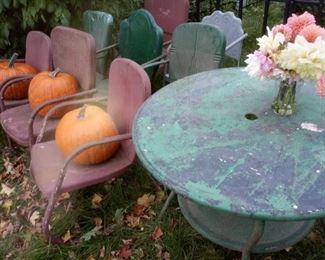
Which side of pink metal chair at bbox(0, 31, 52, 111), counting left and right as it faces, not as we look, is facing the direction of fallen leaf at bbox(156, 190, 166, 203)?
left

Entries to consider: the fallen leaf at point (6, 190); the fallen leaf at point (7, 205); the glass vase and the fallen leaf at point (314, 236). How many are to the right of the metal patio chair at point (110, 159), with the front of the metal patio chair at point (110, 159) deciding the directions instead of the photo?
2

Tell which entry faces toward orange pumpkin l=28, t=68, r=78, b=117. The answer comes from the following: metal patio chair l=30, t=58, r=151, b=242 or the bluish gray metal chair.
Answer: the bluish gray metal chair

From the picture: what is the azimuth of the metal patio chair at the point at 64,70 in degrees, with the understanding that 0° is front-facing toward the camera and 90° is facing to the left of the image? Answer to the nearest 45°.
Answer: approximately 45°

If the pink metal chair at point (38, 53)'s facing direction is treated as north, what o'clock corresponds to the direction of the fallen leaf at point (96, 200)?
The fallen leaf is roughly at 10 o'clock from the pink metal chair.

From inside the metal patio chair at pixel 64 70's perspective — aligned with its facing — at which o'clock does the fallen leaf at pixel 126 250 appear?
The fallen leaf is roughly at 10 o'clock from the metal patio chair.

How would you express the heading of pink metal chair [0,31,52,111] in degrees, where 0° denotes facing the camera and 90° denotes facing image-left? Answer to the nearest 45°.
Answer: approximately 45°

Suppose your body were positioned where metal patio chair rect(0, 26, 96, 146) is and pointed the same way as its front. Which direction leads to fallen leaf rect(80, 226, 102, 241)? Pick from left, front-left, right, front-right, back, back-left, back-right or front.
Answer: front-left

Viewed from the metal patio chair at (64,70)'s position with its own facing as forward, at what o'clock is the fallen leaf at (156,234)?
The fallen leaf is roughly at 10 o'clock from the metal patio chair.
